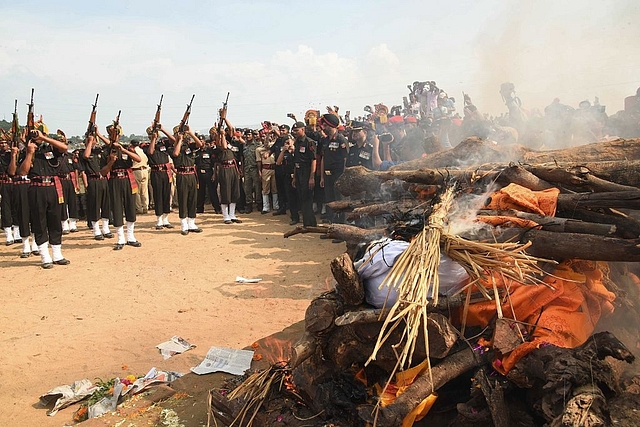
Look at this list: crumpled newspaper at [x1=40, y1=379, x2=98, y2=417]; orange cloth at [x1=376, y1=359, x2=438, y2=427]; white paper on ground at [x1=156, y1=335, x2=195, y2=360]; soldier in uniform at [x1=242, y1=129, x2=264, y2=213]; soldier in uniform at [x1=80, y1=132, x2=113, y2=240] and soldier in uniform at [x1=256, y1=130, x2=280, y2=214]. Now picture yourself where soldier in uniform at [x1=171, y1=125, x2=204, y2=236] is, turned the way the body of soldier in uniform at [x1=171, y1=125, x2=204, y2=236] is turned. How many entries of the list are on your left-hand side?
2

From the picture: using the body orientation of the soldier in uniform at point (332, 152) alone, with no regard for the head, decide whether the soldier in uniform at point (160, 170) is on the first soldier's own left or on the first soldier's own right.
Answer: on the first soldier's own right

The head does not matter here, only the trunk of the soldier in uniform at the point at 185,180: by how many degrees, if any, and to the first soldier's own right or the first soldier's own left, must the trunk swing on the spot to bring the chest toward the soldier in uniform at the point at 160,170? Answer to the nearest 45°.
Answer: approximately 180°

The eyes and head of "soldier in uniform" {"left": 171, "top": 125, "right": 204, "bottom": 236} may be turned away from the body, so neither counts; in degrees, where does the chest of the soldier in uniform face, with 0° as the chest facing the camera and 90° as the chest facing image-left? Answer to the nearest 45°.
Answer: approximately 315°

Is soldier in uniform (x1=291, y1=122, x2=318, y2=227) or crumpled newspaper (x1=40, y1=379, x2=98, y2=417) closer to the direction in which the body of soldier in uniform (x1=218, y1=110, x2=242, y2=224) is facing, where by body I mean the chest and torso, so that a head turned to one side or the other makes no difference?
the soldier in uniform

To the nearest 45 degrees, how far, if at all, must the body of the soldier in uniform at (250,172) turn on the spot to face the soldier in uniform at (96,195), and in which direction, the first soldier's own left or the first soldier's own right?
approximately 45° to the first soldier's own right

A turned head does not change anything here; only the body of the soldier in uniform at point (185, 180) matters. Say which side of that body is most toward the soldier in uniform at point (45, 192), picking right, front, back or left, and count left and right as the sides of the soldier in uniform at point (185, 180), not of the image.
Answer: right

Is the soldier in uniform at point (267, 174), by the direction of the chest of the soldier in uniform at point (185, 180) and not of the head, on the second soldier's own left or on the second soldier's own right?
on the second soldier's own left

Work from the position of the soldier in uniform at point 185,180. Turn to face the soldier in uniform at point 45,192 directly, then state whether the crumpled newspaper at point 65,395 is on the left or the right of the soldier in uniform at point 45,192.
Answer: left

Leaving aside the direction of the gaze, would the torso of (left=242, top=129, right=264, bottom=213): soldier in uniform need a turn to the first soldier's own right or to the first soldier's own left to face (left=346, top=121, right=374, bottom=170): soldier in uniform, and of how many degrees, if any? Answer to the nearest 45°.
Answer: approximately 45° to the first soldier's own left

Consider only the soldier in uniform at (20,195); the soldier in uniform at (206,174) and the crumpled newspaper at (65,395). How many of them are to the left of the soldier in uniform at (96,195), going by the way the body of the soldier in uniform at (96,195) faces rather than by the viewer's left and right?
1
